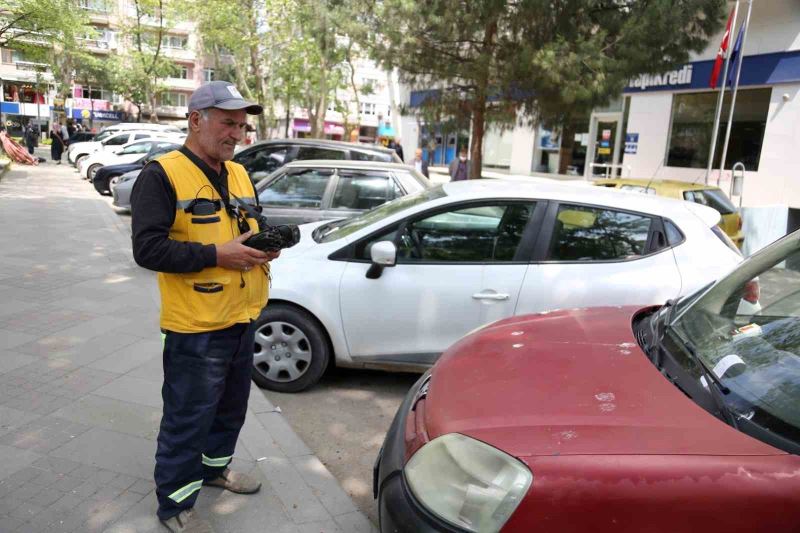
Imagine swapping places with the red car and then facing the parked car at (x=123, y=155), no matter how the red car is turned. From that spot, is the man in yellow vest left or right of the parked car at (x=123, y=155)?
left

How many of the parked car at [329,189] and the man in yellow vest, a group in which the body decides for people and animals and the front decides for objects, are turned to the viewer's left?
1

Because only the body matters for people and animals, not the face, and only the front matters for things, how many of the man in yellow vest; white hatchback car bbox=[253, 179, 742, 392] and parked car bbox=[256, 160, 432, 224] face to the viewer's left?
2

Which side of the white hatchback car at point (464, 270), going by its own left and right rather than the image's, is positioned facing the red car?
left

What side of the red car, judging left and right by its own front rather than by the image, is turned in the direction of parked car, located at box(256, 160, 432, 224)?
right

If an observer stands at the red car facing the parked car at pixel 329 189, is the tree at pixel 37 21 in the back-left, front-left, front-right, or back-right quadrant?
front-left

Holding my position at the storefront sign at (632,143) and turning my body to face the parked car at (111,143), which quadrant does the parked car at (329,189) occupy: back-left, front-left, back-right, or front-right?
front-left

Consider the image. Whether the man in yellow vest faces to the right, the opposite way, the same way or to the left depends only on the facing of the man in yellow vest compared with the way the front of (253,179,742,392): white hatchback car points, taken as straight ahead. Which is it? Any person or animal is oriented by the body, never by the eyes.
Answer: the opposite way

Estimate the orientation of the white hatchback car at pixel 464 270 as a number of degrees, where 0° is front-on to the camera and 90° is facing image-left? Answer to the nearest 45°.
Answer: approximately 90°

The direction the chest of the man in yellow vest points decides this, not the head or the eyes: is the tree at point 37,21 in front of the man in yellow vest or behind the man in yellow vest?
behind

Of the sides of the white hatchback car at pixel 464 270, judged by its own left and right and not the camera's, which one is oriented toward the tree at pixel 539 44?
right

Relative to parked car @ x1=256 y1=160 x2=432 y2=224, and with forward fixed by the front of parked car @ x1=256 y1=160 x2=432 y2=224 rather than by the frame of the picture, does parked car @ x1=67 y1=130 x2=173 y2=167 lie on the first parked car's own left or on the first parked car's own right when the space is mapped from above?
on the first parked car's own right

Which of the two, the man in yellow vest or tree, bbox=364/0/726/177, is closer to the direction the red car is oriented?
the man in yellow vest

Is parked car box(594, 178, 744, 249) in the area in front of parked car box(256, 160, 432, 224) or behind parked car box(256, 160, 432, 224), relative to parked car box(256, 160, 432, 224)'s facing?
behind

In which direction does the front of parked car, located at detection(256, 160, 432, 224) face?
to the viewer's left

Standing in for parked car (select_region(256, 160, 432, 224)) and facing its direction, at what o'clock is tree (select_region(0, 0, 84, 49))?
The tree is roughly at 2 o'clock from the parked car.
